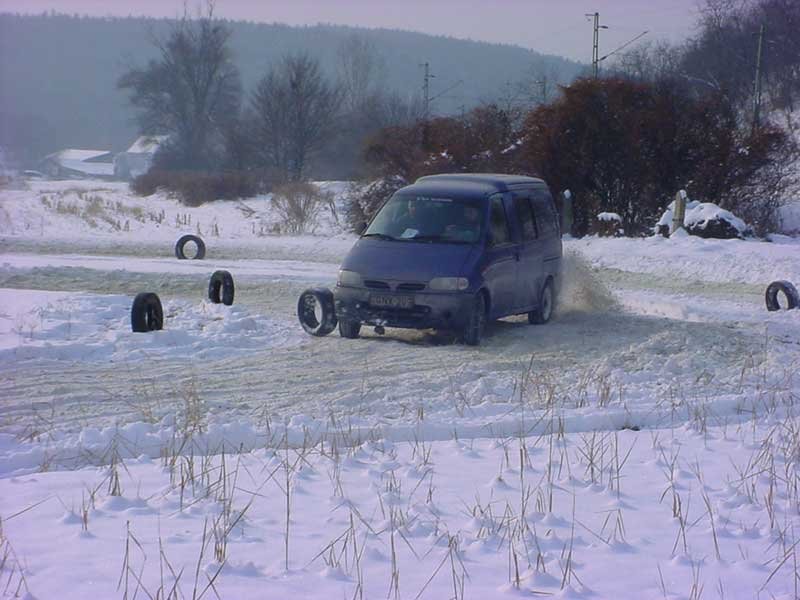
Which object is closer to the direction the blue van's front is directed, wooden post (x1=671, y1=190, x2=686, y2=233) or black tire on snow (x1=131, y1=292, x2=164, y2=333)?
the black tire on snow

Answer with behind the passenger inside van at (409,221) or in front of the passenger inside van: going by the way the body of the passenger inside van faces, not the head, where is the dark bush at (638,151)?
behind

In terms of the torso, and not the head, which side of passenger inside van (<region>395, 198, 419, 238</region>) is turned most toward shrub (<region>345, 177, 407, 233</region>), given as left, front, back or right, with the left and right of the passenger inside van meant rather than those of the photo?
back

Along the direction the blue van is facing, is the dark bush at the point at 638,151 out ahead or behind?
behind

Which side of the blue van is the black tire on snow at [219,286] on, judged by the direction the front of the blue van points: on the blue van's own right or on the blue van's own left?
on the blue van's own right

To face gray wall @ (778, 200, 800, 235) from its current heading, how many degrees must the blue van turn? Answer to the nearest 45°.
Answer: approximately 180°

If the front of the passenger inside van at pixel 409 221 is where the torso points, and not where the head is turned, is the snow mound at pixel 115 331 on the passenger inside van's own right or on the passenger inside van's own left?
on the passenger inside van's own right

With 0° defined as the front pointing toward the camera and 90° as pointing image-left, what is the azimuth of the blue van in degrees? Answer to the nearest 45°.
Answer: approximately 45°

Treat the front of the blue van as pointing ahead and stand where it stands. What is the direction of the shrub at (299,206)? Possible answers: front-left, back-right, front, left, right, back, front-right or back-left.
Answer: back-right
